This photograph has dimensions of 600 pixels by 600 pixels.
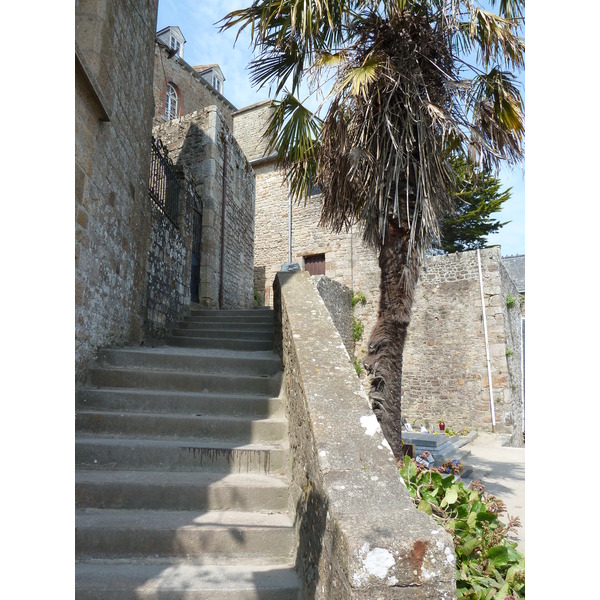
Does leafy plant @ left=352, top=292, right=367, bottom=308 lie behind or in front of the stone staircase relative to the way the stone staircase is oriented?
behind

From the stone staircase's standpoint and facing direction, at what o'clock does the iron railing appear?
The iron railing is roughly at 6 o'clock from the stone staircase.

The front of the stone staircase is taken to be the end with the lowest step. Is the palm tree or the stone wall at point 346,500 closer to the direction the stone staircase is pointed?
the stone wall

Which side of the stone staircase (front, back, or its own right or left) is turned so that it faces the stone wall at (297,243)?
back

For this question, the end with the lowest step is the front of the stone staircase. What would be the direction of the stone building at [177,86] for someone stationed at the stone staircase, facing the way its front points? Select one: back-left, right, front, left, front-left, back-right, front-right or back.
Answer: back

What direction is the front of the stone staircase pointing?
toward the camera

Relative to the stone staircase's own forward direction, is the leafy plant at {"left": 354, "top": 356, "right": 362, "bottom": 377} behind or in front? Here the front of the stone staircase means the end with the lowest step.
behind

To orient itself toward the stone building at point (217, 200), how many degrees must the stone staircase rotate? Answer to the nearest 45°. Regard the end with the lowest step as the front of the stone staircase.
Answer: approximately 180°

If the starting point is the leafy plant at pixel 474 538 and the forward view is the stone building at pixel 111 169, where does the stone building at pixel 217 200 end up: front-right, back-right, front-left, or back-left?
front-right
